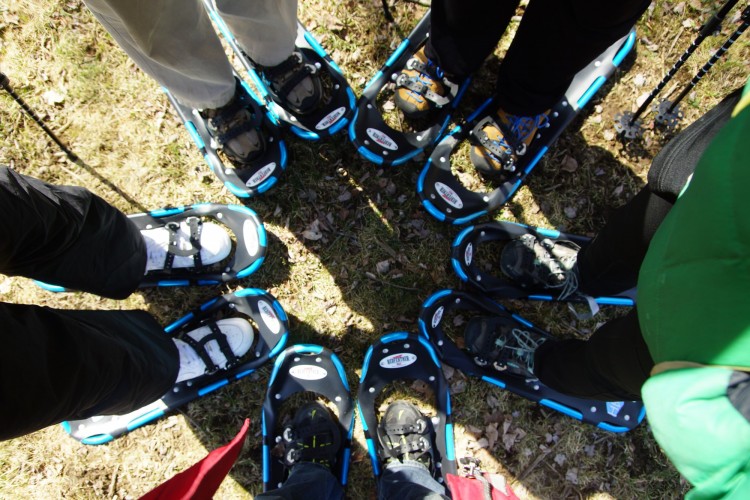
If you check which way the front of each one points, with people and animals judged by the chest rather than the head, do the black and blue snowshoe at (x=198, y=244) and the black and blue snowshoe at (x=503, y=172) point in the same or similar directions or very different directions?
very different directions

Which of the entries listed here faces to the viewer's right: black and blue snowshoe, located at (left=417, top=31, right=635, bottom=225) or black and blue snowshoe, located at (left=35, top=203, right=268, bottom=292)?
black and blue snowshoe, located at (left=35, top=203, right=268, bottom=292)

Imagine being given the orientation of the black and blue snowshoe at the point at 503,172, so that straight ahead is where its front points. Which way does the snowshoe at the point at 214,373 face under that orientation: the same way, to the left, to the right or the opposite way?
the opposite way

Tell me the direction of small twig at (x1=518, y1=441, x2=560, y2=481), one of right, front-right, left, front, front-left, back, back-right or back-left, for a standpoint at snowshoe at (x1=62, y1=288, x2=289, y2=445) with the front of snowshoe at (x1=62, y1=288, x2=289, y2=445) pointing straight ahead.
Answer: front-right

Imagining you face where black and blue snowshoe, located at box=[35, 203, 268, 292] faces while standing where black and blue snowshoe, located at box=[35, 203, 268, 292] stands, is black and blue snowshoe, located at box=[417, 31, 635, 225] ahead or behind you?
ahead

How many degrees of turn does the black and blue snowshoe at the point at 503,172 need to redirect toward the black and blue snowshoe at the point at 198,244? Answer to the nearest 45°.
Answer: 0° — it already faces it

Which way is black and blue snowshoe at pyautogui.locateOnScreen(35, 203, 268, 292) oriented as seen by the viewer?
to the viewer's right

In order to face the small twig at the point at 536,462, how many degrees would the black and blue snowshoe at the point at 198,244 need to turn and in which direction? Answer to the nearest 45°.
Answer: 0° — it already faces it

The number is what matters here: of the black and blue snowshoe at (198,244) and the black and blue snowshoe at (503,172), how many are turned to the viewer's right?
1

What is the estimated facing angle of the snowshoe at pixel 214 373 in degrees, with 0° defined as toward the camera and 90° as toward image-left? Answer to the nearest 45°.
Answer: approximately 225°
